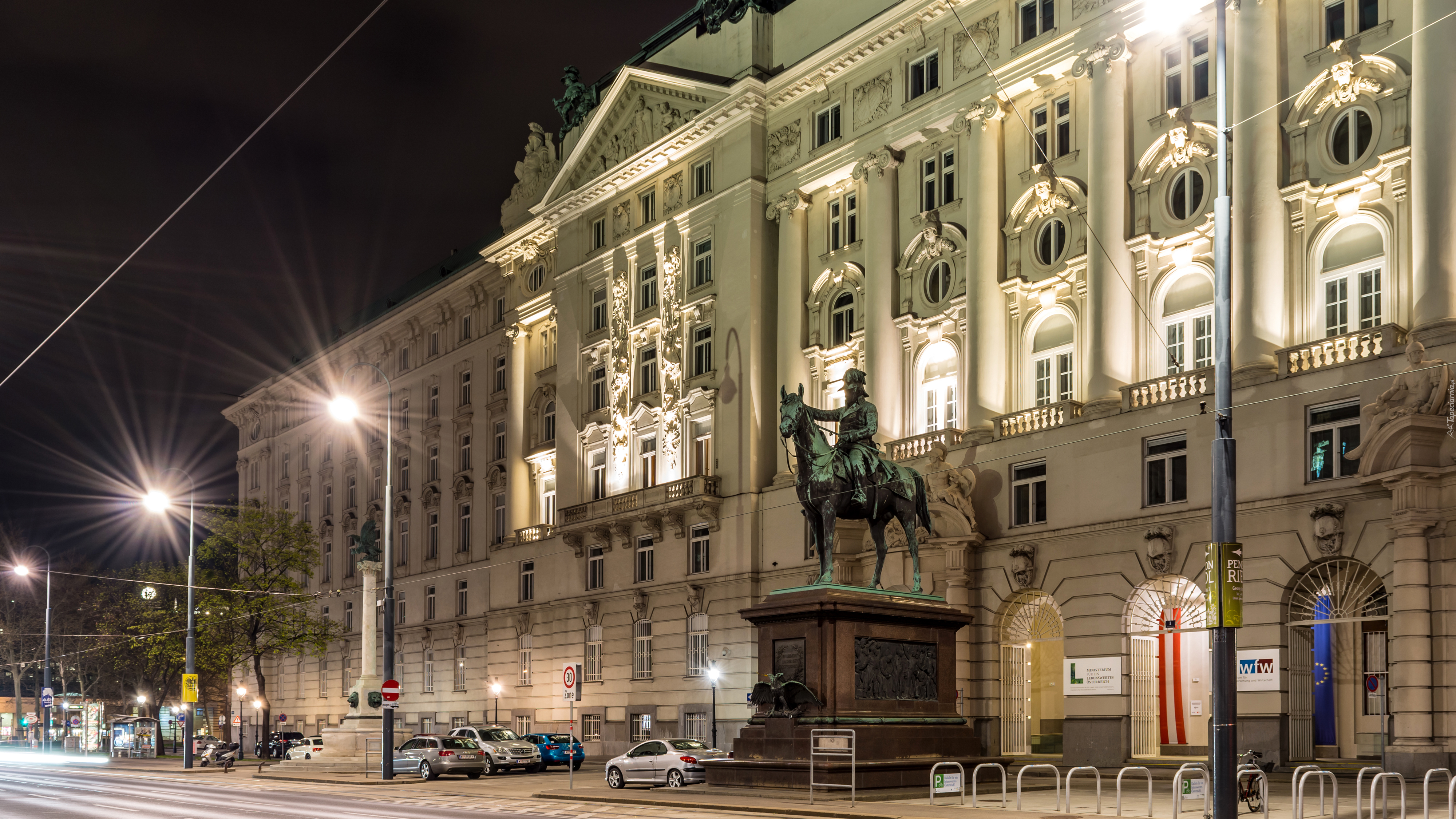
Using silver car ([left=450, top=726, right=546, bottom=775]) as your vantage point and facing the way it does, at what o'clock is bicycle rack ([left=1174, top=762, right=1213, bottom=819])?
The bicycle rack is roughly at 1 o'clock from the silver car.

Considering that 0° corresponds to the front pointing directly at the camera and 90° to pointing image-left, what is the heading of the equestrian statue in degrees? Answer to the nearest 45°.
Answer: approximately 45°

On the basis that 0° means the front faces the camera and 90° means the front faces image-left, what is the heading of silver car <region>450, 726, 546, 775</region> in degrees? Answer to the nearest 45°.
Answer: approximately 315°

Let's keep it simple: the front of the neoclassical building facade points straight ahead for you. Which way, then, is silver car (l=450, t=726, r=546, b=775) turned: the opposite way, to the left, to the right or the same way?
to the left
